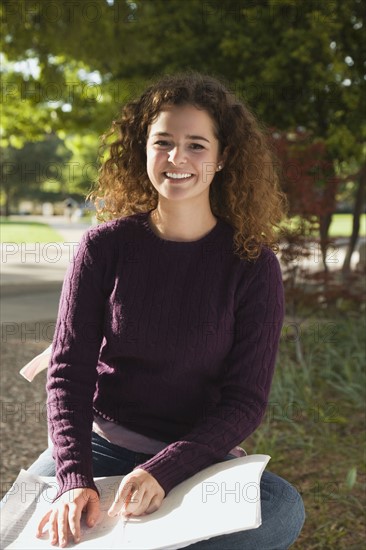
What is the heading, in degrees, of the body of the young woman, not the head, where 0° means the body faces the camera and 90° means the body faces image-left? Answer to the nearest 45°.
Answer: approximately 0°

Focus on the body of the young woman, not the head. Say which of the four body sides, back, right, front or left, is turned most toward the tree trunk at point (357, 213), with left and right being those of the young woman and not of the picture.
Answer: back
